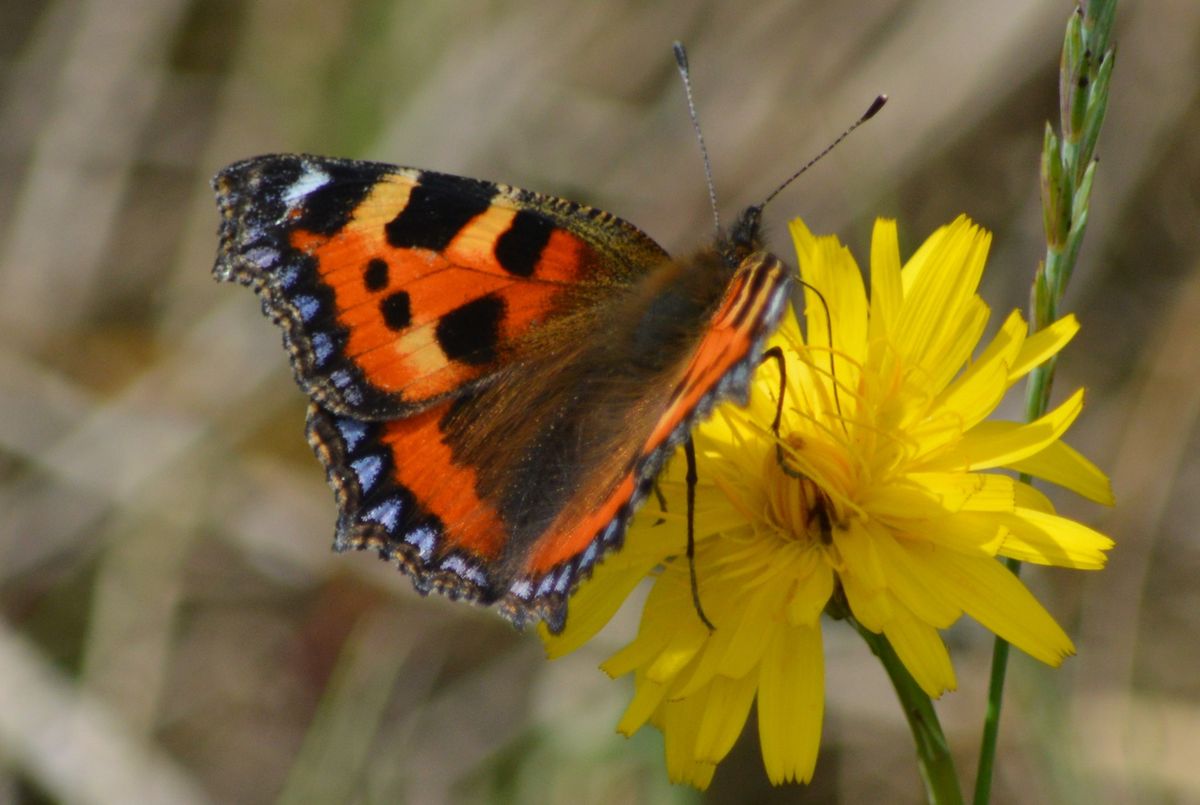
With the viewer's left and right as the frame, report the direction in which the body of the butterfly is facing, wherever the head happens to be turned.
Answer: facing away from the viewer and to the right of the viewer
